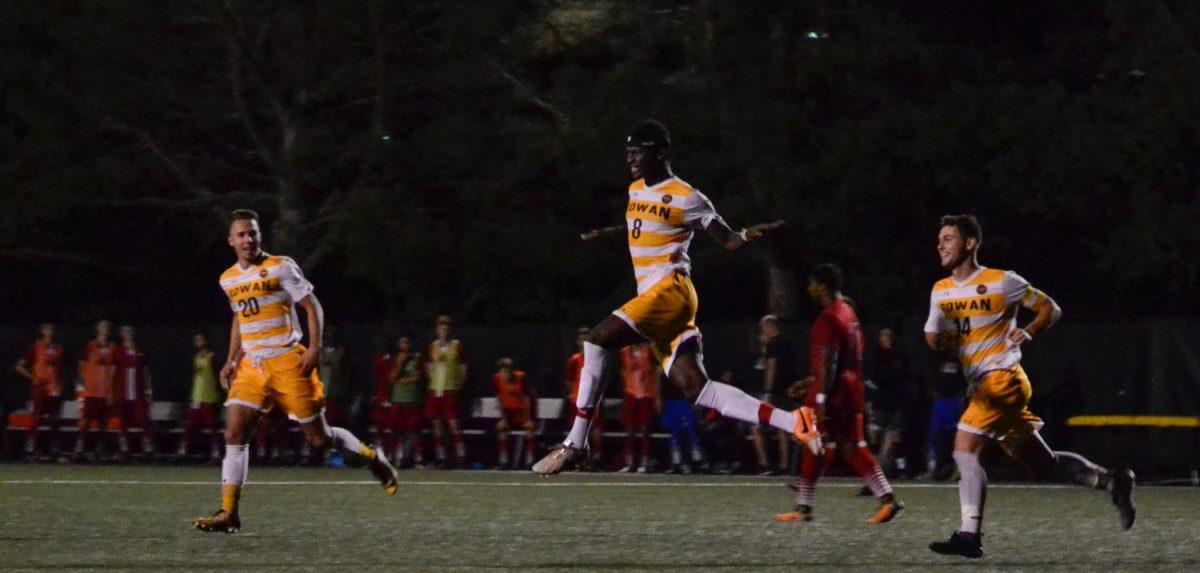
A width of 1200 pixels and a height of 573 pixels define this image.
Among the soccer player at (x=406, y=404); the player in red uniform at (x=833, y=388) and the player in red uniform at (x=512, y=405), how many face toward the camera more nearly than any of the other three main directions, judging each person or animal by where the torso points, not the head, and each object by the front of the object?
2

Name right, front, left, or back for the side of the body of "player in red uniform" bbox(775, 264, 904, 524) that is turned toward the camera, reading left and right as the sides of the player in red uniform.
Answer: left

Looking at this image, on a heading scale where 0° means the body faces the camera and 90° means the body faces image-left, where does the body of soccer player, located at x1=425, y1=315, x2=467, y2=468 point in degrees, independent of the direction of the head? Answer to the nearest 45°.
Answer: approximately 0°

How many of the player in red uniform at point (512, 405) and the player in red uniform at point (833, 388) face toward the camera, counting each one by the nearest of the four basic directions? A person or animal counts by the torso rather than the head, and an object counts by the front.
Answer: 1

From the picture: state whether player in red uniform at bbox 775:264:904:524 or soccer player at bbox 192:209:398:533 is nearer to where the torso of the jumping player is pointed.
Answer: the soccer player

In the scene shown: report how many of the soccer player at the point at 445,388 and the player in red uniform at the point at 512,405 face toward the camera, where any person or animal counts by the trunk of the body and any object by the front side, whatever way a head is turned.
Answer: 2

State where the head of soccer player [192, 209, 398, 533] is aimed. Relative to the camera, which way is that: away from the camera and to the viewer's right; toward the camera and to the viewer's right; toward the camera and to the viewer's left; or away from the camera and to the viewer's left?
toward the camera and to the viewer's right

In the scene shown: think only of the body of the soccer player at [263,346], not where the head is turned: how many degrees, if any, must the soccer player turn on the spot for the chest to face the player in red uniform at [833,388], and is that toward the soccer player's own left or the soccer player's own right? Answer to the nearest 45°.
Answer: approximately 135° to the soccer player's own left
